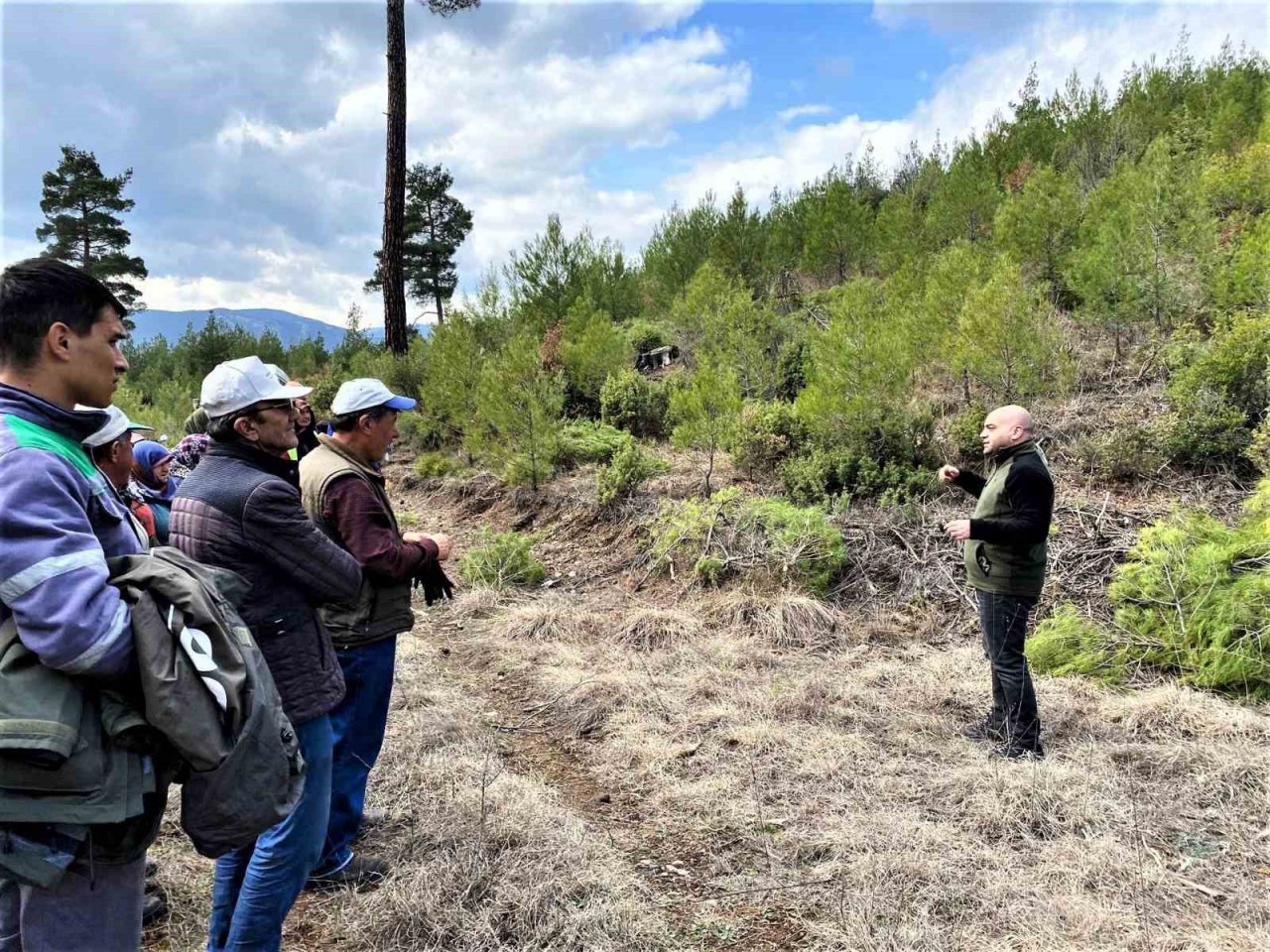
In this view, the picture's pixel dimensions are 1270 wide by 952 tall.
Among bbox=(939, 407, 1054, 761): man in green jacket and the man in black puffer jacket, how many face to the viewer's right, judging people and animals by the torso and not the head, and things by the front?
1

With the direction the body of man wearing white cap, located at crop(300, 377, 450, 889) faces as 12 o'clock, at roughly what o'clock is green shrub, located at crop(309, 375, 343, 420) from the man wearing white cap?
The green shrub is roughly at 9 o'clock from the man wearing white cap.

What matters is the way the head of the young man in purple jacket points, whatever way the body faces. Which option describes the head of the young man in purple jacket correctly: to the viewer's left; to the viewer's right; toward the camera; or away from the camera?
to the viewer's right

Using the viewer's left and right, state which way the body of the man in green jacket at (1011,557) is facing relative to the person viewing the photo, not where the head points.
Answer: facing to the left of the viewer

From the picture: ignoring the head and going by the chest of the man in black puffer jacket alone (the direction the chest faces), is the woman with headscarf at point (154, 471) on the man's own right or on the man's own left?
on the man's own left

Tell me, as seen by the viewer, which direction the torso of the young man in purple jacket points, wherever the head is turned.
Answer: to the viewer's right

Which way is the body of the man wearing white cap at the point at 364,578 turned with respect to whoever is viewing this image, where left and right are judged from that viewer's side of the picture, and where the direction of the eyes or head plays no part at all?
facing to the right of the viewer

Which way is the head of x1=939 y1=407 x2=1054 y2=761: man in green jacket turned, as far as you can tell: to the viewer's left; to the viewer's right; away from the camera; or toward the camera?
to the viewer's left

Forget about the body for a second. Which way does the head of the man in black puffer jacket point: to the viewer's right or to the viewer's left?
to the viewer's right

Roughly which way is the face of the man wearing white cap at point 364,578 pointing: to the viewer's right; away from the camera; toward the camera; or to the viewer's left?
to the viewer's right
